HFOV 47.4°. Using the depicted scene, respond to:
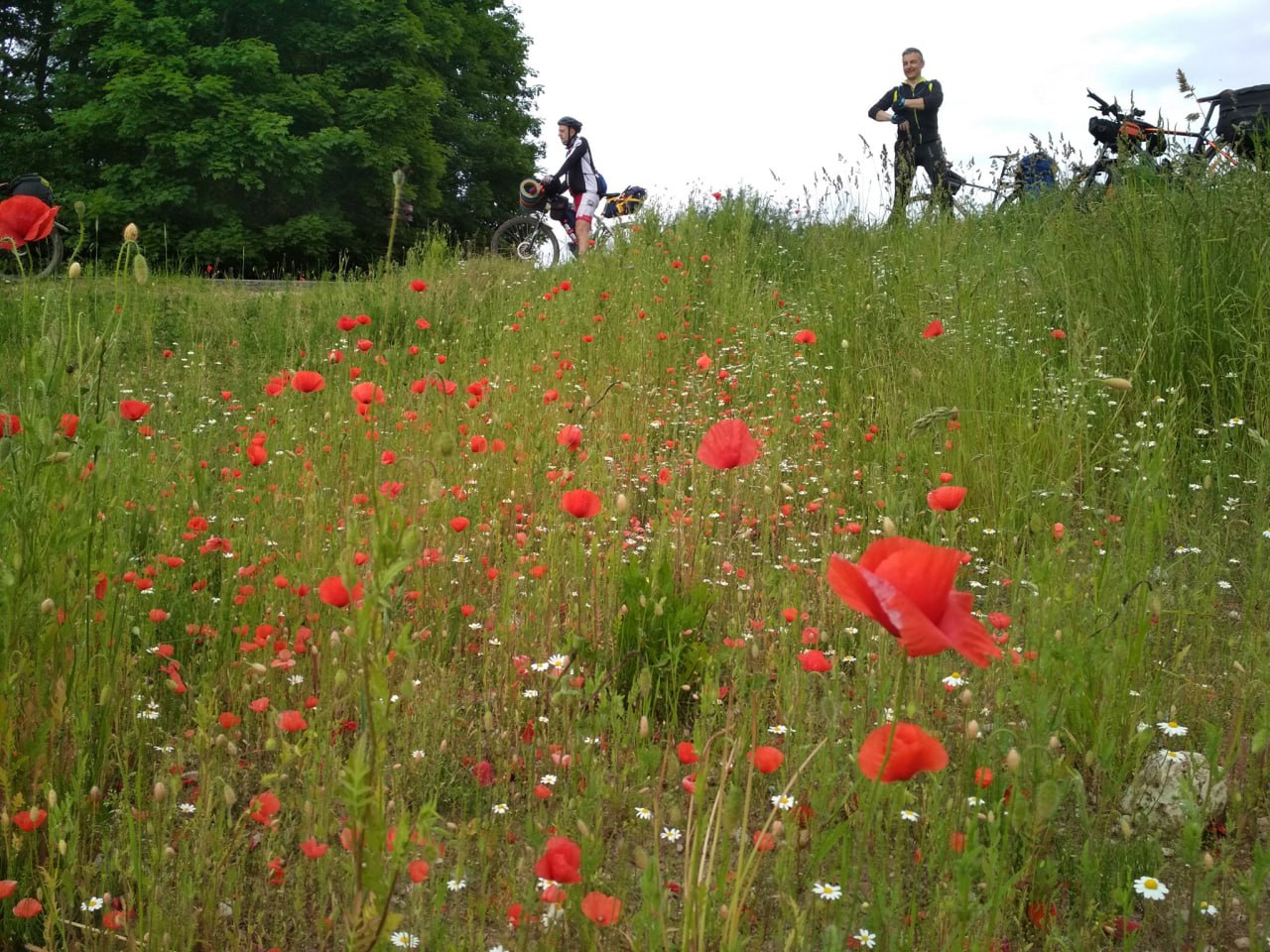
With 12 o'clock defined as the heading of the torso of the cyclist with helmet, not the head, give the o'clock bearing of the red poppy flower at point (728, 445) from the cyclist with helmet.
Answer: The red poppy flower is roughly at 9 o'clock from the cyclist with helmet.

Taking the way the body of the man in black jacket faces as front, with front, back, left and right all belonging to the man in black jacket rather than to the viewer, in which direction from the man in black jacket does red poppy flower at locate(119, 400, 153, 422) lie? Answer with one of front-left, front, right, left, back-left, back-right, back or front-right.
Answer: front

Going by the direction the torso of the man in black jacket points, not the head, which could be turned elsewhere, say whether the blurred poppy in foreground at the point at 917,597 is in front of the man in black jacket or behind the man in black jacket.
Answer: in front

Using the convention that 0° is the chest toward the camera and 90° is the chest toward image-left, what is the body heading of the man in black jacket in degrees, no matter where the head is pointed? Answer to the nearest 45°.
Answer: approximately 0°

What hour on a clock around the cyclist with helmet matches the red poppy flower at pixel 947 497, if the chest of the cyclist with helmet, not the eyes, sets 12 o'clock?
The red poppy flower is roughly at 9 o'clock from the cyclist with helmet.

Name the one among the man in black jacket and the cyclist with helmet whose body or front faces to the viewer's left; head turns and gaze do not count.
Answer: the cyclist with helmet

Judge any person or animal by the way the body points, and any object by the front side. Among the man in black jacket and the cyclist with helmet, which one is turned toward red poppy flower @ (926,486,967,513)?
the man in black jacket

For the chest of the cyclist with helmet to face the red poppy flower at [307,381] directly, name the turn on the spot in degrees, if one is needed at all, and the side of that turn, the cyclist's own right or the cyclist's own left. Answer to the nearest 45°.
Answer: approximately 90° to the cyclist's own left

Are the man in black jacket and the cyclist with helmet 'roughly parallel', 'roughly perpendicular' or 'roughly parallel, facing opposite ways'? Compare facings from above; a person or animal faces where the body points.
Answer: roughly perpendicular

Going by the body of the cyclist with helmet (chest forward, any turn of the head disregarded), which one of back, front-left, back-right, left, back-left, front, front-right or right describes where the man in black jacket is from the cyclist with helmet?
back-left

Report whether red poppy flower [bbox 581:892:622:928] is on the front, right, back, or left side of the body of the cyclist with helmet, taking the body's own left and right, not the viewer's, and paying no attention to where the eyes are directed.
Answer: left

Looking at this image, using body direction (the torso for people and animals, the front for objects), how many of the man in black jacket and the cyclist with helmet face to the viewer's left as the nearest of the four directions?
1

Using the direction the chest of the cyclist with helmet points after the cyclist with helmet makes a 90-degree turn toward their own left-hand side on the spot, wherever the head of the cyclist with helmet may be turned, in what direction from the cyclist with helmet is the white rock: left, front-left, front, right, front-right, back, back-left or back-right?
front

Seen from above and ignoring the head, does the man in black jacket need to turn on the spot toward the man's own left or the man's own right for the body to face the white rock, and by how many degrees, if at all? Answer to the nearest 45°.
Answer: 0° — they already face it

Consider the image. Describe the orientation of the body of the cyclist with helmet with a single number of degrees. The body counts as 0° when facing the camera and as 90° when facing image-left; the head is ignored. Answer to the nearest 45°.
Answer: approximately 90°
